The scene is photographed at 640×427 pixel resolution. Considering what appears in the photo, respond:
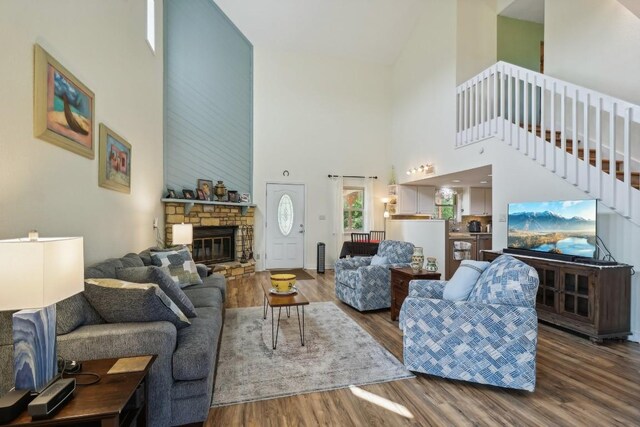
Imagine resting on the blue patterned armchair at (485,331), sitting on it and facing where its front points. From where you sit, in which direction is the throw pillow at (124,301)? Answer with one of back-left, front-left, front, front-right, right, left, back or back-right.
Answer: front-left

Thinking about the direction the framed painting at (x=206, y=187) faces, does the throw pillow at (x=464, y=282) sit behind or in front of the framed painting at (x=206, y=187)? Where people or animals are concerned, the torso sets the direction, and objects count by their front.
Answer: in front

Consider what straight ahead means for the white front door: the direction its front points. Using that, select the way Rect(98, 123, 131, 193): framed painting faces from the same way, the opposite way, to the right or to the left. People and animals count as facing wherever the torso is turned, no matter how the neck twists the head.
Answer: to the left

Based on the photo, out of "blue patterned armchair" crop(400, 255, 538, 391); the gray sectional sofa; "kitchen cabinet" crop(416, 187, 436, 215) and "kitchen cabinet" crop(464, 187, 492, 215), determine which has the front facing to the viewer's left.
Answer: the blue patterned armchair

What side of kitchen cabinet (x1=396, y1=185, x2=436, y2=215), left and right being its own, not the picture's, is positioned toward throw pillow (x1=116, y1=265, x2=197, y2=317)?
front

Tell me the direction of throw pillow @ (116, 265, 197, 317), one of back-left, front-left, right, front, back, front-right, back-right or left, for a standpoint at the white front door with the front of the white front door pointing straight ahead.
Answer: front

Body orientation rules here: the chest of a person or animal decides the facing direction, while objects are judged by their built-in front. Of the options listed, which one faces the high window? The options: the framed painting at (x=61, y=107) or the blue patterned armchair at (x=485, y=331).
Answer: the blue patterned armchair

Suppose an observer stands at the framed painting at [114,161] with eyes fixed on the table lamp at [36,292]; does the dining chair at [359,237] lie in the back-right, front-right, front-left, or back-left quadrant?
back-left

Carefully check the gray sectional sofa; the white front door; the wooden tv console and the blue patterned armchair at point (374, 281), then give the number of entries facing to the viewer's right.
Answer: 1

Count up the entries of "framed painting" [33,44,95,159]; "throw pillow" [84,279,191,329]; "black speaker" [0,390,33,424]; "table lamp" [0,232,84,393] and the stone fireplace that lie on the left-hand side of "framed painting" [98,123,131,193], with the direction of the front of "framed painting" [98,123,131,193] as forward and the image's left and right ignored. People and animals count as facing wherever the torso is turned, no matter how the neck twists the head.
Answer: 1

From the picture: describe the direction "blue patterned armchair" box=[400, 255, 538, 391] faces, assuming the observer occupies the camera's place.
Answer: facing to the left of the viewer

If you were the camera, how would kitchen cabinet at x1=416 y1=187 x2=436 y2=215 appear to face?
facing the viewer

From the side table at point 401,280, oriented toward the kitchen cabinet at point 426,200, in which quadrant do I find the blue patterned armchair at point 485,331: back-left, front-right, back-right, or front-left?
back-right

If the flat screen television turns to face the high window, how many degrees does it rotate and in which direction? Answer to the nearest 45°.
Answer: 0° — it already faces it

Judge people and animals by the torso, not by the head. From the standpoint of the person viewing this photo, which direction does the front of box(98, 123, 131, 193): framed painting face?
facing the viewer and to the right of the viewer

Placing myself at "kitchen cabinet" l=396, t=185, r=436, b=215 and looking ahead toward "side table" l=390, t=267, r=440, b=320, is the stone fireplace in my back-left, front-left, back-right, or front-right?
front-right

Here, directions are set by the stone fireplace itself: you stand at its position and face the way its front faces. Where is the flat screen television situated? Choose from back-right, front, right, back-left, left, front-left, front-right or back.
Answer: front

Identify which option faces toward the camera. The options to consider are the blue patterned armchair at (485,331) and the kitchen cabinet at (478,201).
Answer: the kitchen cabinet

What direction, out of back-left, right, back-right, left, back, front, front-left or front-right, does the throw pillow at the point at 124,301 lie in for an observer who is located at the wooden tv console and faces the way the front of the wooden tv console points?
front

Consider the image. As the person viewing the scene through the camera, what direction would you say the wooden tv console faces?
facing the viewer and to the left of the viewer
